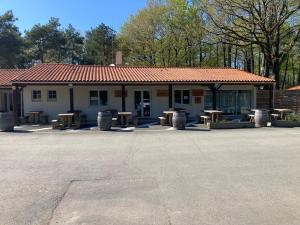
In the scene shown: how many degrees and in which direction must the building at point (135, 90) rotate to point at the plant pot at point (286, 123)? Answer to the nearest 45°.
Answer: approximately 45° to its left

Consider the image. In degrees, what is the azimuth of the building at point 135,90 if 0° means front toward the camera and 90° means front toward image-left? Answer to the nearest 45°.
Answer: approximately 0°

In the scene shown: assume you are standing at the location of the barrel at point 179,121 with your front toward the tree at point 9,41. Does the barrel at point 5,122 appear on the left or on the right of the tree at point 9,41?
left

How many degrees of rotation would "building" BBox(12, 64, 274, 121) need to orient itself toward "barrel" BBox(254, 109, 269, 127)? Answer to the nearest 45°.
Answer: approximately 45° to its left

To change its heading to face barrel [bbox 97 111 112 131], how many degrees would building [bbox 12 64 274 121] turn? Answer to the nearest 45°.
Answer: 0° — it already faces it

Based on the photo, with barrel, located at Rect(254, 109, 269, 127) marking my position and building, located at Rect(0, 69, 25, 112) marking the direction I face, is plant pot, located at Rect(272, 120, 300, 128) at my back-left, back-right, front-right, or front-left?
back-right

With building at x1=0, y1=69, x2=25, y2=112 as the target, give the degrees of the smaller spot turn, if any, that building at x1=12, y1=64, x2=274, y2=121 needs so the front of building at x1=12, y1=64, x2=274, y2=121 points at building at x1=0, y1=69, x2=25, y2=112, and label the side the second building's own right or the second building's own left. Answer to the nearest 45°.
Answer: approximately 90° to the second building's own right
